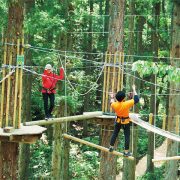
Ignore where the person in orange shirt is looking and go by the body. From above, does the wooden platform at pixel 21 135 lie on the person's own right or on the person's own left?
on the person's own left

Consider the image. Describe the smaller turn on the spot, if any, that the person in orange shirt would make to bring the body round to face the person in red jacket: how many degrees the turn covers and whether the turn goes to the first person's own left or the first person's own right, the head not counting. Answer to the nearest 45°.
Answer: approximately 45° to the first person's own left

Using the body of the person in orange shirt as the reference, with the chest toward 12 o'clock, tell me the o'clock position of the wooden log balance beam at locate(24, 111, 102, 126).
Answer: The wooden log balance beam is roughly at 10 o'clock from the person in orange shirt.

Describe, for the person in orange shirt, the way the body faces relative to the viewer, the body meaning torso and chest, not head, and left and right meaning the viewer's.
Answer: facing away from the viewer

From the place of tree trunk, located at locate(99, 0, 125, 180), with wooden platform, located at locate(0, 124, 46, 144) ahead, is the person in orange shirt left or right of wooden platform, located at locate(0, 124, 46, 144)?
left
